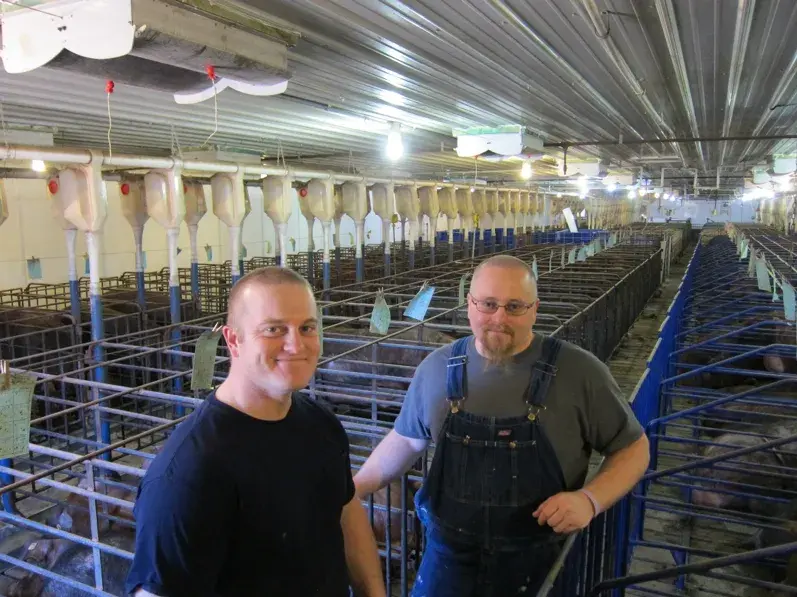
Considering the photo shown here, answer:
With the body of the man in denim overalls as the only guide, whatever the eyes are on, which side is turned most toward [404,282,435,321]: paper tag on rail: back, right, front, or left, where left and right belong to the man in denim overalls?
back

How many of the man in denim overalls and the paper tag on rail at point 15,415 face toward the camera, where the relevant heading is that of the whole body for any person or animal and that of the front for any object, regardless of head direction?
2

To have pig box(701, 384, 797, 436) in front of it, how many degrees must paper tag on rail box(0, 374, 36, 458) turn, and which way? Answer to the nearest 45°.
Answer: approximately 90° to its left

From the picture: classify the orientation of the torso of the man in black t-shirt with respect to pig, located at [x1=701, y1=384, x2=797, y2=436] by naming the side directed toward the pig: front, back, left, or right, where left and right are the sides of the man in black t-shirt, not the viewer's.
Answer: left

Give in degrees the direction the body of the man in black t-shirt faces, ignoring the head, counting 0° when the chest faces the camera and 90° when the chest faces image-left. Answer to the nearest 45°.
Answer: approximately 315°
